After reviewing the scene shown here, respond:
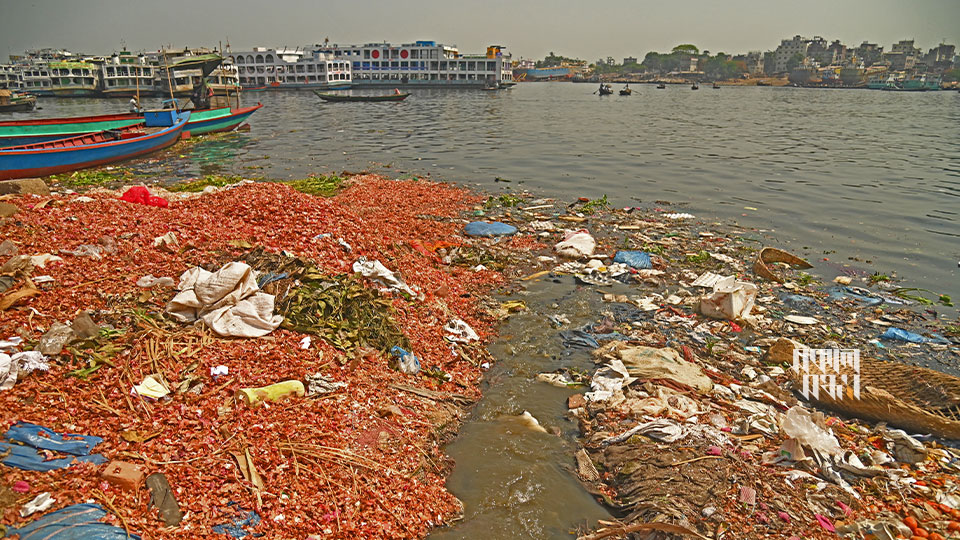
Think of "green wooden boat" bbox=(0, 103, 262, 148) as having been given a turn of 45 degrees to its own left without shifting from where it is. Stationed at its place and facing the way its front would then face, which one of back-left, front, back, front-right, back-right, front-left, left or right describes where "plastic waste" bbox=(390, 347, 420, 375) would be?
back-right

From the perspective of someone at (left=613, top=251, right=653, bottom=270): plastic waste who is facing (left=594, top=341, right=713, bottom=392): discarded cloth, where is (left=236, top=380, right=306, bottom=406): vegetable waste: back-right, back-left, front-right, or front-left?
front-right

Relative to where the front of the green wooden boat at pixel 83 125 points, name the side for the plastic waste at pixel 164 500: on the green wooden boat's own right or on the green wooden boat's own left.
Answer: on the green wooden boat's own right

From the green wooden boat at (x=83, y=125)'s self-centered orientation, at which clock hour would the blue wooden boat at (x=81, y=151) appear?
The blue wooden boat is roughly at 3 o'clock from the green wooden boat.

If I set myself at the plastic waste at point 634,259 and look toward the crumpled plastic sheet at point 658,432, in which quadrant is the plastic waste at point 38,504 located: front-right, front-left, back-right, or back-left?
front-right

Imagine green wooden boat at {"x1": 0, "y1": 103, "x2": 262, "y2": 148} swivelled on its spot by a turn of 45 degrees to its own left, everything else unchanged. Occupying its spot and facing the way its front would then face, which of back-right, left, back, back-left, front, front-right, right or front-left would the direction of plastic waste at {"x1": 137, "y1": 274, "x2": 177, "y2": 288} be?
back-right

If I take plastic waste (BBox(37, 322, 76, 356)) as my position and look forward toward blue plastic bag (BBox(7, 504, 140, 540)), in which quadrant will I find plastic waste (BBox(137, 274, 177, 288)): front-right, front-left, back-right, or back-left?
back-left

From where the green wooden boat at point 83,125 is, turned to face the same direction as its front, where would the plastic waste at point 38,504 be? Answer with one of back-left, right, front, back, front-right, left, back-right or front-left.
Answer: right

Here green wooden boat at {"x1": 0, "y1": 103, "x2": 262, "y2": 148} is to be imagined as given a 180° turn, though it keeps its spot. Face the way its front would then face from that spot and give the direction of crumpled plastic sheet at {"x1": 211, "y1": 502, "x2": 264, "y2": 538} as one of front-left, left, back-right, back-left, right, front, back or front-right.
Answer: left

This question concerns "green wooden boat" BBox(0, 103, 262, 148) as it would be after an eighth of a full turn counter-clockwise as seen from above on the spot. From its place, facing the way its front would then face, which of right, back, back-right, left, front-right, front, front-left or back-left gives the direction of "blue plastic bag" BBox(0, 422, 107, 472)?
back-right

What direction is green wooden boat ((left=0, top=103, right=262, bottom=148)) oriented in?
to the viewer's right

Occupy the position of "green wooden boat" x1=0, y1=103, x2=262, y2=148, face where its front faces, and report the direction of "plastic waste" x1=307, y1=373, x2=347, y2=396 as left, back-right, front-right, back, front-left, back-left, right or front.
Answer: right

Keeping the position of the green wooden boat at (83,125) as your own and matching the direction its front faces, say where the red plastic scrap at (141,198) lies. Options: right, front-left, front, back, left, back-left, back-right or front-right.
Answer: right

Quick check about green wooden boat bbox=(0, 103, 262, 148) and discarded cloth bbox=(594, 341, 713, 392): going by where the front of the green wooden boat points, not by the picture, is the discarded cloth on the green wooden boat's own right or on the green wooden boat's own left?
on the green wooden boat's own right

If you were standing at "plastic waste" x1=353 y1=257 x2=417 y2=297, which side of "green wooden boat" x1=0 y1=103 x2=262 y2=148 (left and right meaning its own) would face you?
right

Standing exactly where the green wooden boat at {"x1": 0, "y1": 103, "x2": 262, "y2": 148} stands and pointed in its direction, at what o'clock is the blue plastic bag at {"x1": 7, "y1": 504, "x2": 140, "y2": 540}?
The blue plastic bag is roughly at 3 o'clock from the green wooden boat.
